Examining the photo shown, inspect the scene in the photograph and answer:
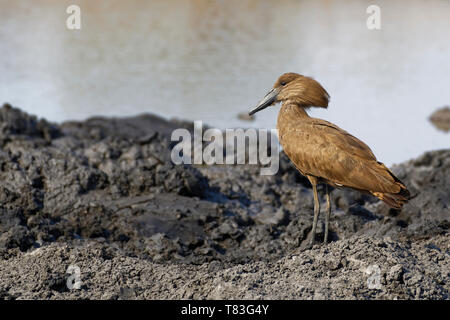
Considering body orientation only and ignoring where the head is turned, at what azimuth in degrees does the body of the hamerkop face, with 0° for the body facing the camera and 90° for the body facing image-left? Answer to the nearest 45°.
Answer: approximately 90°
